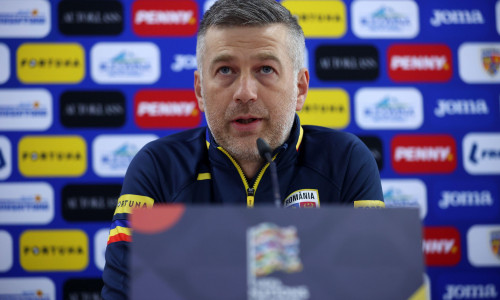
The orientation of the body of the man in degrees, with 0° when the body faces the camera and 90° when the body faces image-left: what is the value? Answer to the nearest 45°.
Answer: approximately 0°
